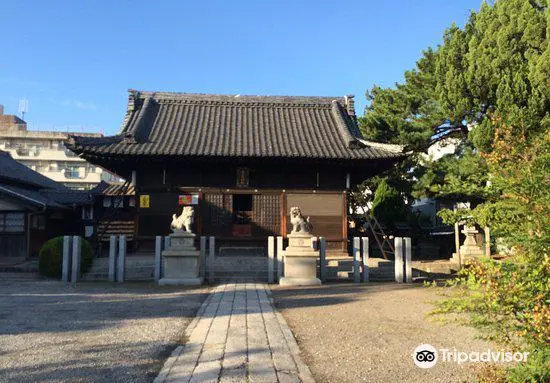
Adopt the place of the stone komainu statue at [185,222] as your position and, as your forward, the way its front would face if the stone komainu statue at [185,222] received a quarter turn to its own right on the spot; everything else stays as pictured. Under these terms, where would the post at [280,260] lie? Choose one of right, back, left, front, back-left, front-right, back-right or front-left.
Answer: left

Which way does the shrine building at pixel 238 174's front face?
toward the camera

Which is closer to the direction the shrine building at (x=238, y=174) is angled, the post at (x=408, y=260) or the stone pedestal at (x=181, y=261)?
the stone pedestal

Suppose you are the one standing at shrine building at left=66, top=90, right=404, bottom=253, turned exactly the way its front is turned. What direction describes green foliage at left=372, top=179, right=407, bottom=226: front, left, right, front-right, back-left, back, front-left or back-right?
back-left

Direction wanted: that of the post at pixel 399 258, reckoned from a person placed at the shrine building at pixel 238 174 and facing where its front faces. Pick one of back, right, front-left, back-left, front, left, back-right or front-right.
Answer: front-left

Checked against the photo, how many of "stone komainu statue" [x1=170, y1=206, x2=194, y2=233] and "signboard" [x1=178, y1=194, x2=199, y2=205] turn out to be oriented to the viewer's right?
1

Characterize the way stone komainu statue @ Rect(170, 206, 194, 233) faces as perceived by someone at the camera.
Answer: facing to the right of the viewer
